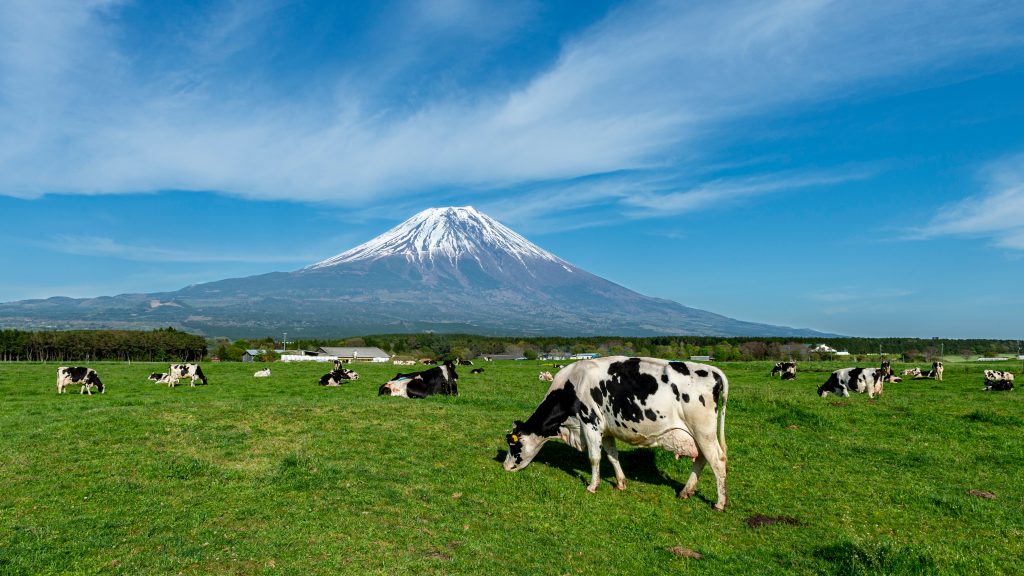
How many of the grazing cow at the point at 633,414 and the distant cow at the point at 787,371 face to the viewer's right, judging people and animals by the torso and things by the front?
0

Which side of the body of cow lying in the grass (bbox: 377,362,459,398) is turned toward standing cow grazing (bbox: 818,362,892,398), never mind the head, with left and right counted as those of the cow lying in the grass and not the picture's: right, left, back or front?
front

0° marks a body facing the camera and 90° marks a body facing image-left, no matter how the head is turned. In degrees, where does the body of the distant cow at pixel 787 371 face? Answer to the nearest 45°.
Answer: approximately 90°

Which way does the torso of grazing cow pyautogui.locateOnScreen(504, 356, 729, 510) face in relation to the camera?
to the viewer's left
